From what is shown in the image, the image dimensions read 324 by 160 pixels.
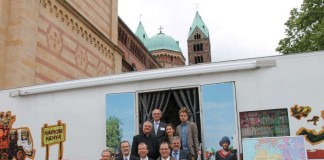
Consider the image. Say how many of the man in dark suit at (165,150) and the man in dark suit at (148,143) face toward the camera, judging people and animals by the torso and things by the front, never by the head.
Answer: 2

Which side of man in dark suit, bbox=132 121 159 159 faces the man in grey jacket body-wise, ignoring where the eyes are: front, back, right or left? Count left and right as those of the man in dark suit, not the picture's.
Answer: left

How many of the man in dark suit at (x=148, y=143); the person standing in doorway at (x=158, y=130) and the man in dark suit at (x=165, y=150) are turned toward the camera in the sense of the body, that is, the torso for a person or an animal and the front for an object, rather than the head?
3

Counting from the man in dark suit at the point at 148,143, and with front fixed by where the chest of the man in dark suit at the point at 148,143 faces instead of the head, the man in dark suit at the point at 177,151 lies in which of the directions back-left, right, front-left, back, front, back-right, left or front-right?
front-left

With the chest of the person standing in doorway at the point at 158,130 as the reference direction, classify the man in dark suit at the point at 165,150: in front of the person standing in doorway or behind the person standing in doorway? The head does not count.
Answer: in front

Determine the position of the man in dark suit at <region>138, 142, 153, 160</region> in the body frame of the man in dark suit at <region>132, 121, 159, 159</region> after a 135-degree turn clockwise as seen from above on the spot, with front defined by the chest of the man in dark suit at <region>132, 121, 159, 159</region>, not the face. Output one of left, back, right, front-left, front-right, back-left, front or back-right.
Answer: back-left

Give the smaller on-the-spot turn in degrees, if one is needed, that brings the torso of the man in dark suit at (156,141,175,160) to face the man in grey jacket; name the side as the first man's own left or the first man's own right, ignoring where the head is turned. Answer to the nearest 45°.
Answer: approximately 135° to the first man's own left
